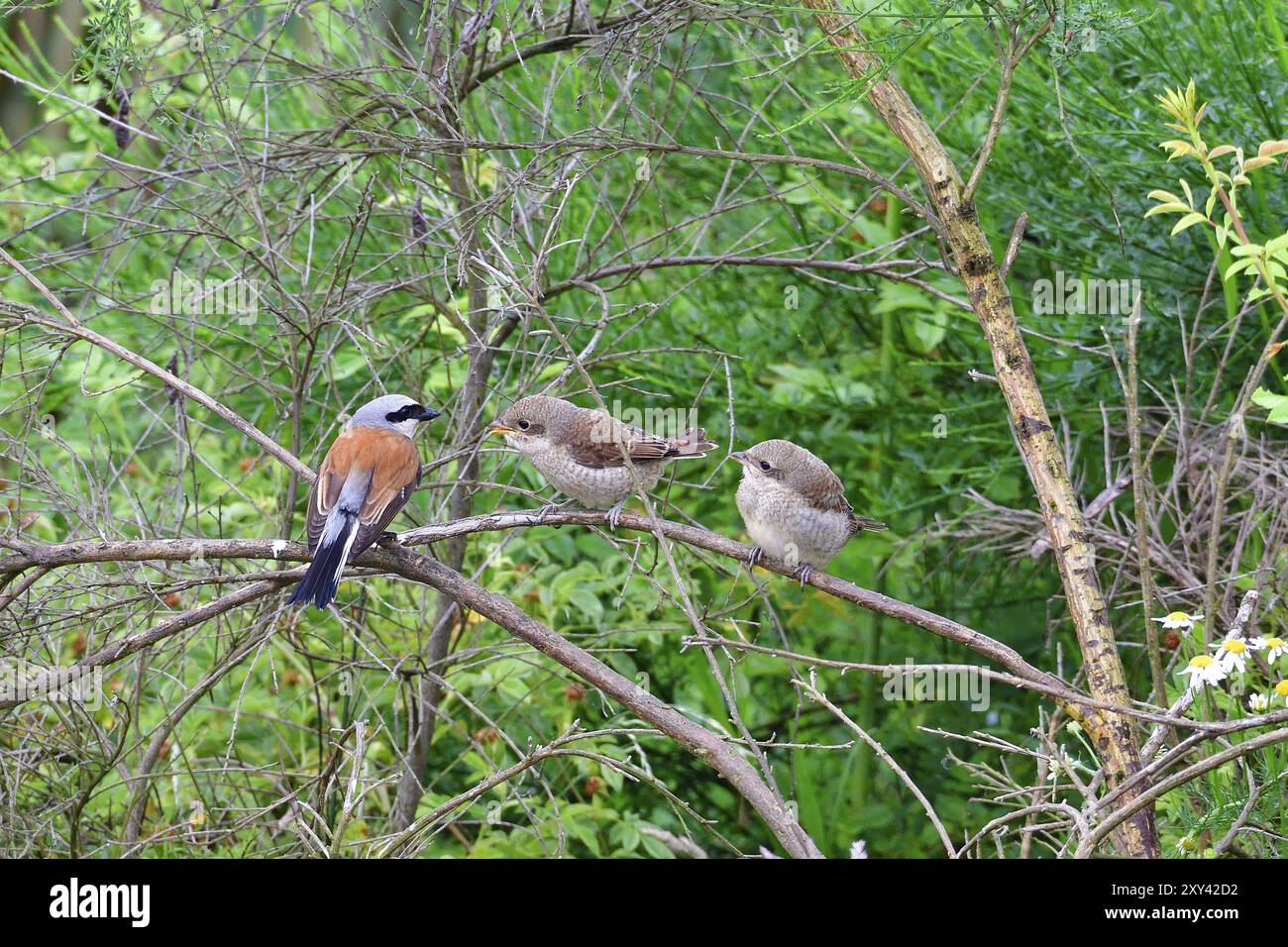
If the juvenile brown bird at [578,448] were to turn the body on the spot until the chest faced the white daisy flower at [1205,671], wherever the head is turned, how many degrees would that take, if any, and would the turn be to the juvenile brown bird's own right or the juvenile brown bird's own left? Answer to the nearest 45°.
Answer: approximately 135° to the juvenile brown bird's own left

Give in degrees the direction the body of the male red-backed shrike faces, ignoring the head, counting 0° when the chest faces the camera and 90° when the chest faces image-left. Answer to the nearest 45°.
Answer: approximately 225°

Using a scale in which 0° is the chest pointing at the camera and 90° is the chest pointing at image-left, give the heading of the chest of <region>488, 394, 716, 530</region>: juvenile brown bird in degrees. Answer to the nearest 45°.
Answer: approximately 90°

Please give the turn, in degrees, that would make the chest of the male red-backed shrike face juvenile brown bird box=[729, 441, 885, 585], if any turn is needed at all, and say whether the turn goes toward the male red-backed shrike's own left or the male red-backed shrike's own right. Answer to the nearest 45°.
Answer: approximately 45° to the male red-backed shrike's own right

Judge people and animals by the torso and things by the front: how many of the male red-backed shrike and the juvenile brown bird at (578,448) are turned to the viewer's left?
1

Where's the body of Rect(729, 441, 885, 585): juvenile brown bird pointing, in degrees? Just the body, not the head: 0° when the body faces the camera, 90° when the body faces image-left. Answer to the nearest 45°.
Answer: approximately 45°

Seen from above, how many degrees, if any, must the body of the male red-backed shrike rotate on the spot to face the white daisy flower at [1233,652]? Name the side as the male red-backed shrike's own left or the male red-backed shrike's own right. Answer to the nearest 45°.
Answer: approximately 90° to the male red-backed shrike's own right

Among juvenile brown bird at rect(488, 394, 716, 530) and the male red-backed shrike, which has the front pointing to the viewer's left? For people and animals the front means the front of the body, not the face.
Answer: the juvenile brown bird
